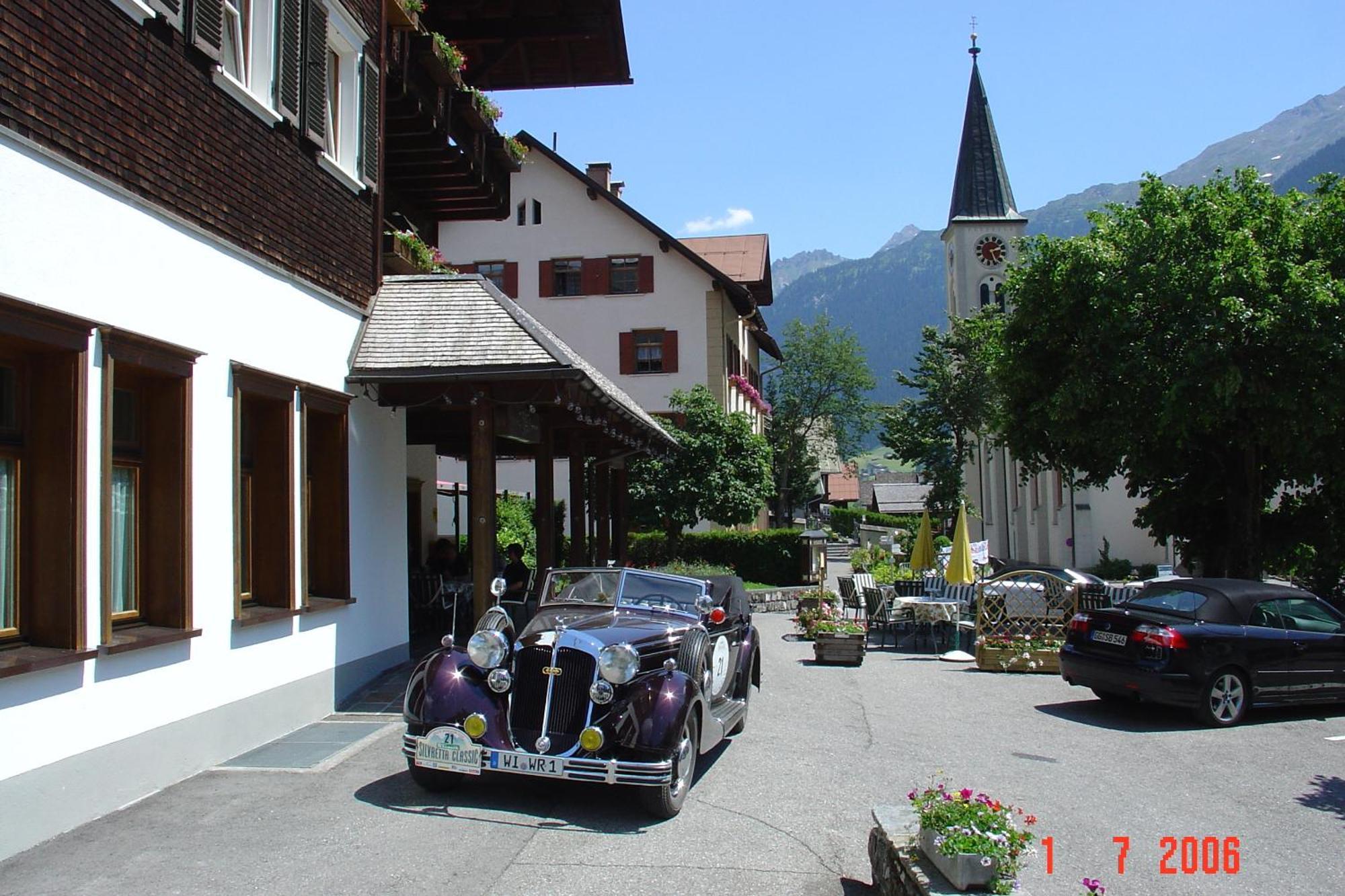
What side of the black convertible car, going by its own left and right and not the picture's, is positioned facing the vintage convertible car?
back

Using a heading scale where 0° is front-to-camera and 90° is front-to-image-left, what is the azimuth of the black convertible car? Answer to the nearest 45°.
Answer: approximately 225°

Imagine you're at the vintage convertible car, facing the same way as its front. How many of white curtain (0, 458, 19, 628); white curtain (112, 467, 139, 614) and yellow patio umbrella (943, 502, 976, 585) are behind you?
1

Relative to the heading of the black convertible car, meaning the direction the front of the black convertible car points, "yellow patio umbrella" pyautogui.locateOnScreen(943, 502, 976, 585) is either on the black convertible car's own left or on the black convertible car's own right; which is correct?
on the black convertible car's own left

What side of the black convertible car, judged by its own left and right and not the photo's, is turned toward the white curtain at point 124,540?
back

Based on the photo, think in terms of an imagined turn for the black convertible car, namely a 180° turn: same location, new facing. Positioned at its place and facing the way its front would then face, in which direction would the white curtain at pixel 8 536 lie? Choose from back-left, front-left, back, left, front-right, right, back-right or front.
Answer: front

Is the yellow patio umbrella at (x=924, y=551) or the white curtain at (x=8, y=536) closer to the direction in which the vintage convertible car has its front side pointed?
the white curtain

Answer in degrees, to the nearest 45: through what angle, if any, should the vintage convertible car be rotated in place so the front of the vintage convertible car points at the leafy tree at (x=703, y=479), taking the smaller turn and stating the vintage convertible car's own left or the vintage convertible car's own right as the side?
approximately 135° to the vintage convertible car's own right

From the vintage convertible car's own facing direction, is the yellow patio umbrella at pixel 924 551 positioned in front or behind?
behind

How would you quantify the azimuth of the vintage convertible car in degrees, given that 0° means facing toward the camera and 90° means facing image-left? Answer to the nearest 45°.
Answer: approximately 45°

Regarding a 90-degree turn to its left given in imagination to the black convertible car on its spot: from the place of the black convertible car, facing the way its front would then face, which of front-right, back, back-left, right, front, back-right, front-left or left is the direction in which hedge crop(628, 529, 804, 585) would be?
front

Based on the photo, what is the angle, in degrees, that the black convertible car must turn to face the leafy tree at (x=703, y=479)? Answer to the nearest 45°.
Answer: approximately 90° to its left

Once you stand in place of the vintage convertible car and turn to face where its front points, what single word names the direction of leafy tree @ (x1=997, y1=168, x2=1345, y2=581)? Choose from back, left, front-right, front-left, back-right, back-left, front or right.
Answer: back

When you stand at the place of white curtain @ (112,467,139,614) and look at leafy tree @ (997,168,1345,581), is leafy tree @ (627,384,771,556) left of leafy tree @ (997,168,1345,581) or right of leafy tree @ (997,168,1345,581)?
left

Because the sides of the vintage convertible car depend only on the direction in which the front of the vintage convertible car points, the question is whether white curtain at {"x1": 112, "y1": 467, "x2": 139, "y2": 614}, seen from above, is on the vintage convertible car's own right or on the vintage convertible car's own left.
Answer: on the vintage convertible car's own right

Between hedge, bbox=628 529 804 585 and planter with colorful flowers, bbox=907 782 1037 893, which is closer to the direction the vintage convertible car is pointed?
the planter with colorful flowers

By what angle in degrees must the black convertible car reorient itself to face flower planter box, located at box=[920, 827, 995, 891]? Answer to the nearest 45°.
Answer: approximately 135° to its right
